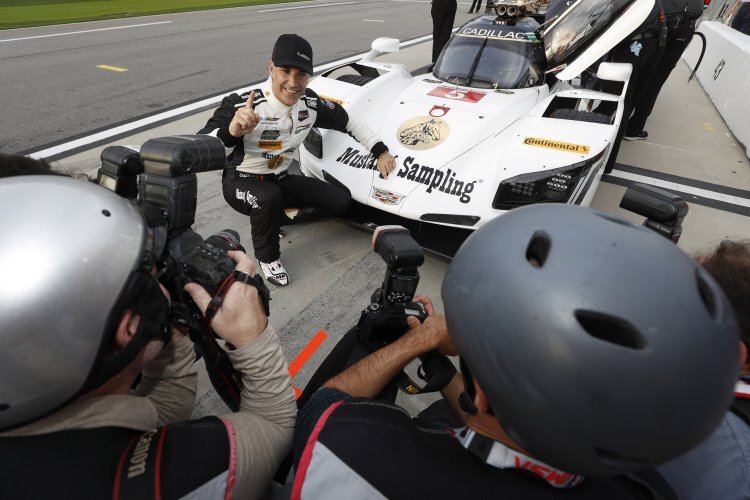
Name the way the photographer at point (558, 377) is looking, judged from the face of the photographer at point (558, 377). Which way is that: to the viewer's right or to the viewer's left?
to the viewer's left

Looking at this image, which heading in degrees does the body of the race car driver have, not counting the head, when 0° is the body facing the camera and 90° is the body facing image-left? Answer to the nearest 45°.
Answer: approximately 0°

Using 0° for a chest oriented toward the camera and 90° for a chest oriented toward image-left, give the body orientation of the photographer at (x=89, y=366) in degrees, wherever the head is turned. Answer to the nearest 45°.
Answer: approximately 225°

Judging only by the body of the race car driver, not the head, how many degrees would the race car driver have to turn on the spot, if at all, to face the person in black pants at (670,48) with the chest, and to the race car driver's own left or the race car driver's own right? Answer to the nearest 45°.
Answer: approximately 135° to the race car driver's own left

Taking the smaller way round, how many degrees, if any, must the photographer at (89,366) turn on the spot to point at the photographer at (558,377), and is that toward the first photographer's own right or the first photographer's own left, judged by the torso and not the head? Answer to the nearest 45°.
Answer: approximately 90° to the first photographer's own right

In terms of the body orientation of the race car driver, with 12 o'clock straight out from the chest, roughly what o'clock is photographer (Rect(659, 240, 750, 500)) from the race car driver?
The photographer is roughly at 11 o'clock from the race car driver.

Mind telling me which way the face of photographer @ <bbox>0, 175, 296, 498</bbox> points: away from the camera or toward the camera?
away from the camera

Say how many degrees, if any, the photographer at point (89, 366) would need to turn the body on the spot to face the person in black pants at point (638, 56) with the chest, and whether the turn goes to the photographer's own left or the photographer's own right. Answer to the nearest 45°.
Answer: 0° — they already face them

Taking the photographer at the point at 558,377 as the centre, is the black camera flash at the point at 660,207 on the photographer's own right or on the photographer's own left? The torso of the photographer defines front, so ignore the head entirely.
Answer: on the photographer's own right
